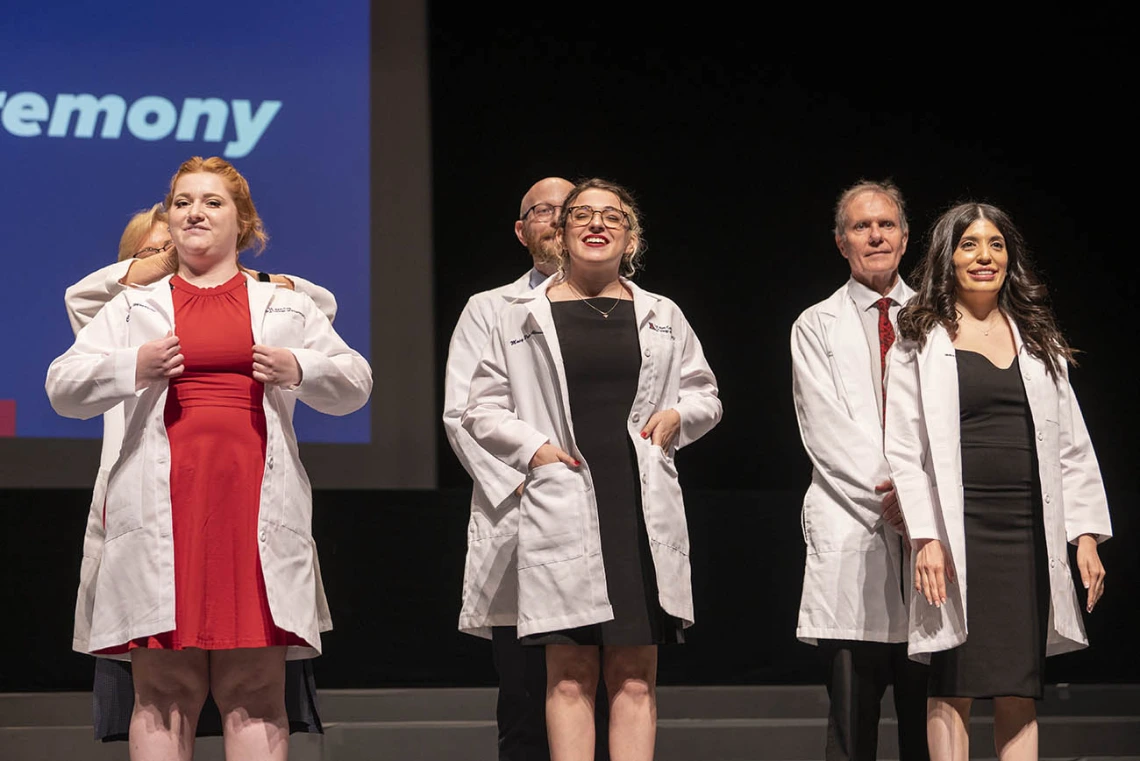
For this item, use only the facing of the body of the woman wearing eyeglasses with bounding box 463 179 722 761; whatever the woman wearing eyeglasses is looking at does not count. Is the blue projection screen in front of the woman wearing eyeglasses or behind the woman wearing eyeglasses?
behind

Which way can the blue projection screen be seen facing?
toward the camera

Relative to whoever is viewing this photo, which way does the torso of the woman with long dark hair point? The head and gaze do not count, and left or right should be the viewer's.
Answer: facing the viewer

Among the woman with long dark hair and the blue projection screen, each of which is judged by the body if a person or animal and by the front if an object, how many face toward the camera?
2

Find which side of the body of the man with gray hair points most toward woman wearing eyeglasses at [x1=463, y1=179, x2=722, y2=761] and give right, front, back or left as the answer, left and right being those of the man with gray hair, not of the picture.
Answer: right

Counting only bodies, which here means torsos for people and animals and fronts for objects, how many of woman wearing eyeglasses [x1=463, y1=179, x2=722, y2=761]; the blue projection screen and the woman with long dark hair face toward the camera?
3

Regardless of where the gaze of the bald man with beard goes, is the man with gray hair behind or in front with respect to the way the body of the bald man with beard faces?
in front

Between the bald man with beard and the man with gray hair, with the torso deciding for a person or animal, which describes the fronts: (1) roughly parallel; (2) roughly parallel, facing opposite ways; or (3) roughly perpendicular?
roughly parallel

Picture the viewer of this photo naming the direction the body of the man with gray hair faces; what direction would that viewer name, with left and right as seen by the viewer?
facing the viewer and to the right of the viewer

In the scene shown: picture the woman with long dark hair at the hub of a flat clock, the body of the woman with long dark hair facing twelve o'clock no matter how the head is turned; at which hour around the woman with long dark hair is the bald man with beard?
The bald man with beard is roughly at 3 o'clock from the woman with long dark hair.
